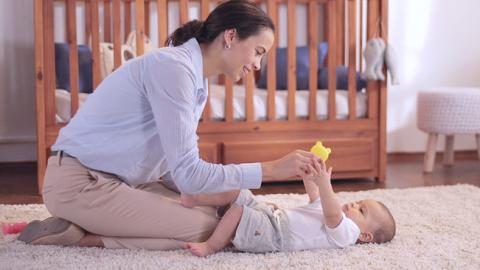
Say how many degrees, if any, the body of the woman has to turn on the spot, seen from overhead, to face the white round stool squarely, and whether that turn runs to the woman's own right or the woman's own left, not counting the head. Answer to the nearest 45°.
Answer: approximately 45° to the woman's own left

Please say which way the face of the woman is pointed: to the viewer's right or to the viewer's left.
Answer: to the viewer's right

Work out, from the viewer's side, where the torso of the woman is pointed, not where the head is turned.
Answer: to the viewer's right

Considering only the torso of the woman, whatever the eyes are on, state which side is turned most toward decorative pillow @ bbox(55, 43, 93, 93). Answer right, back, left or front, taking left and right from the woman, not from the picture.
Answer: left

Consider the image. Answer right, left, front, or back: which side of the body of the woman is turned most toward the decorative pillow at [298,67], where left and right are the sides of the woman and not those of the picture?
left
